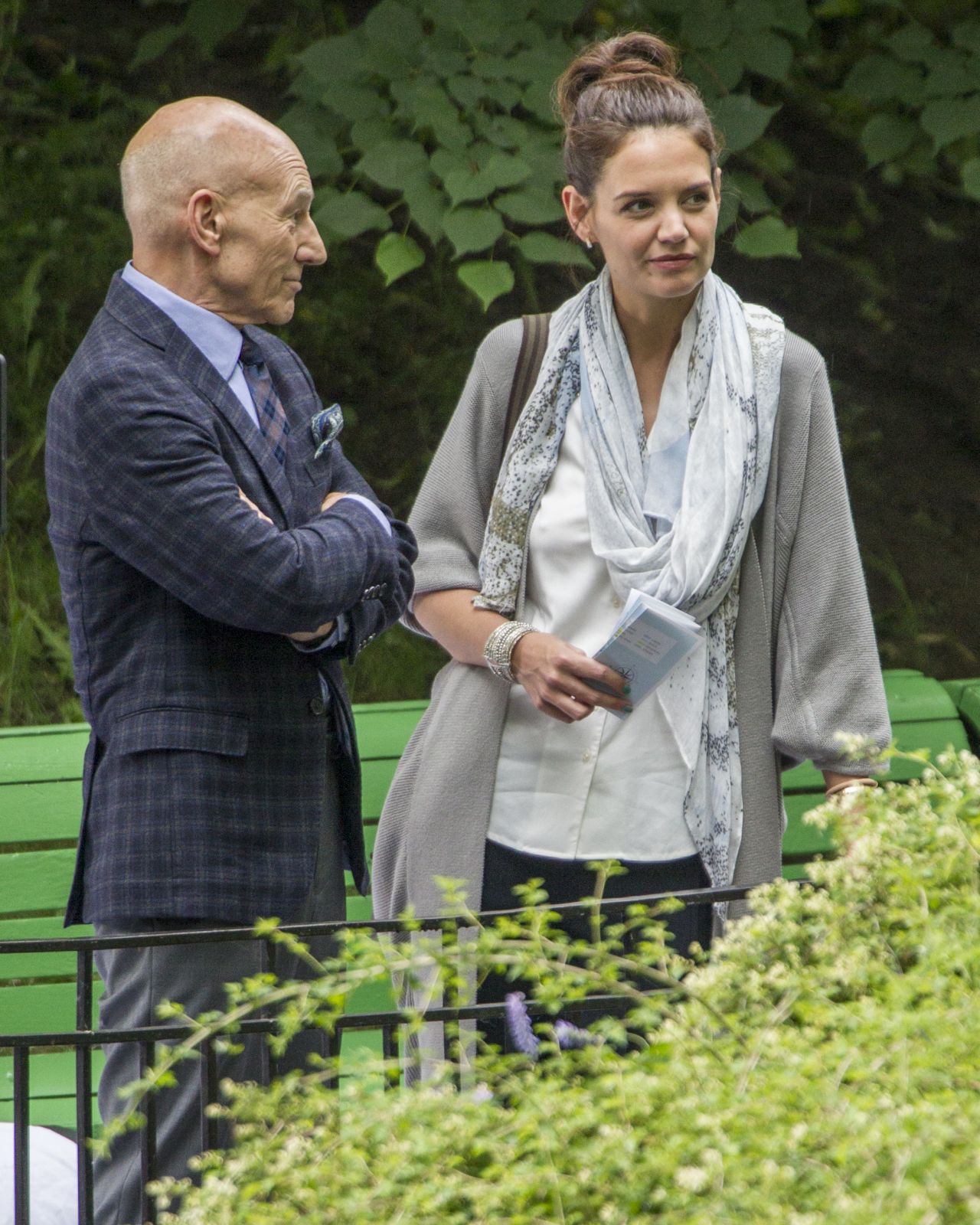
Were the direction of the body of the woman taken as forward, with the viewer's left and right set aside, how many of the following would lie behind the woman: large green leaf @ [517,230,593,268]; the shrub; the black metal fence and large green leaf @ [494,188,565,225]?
2

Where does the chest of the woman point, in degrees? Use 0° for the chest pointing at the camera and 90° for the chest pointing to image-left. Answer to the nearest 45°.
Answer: approximately 0°

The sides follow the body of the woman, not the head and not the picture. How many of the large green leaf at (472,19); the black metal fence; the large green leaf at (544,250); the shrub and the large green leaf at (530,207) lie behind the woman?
3

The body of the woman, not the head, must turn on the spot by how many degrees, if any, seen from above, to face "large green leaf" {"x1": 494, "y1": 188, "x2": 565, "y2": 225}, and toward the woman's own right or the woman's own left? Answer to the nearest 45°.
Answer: approximately 180°

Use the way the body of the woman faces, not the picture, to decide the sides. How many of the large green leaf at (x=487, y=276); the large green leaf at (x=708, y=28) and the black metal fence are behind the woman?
2

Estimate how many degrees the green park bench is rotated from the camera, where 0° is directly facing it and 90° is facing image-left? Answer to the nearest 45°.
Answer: approximately 0°

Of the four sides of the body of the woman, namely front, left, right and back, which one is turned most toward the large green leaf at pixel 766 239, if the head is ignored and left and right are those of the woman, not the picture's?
back

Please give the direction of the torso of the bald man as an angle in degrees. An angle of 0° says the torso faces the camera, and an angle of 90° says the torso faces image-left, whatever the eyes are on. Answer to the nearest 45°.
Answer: approximately 315°

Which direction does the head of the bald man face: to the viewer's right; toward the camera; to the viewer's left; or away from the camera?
to the viewer's right

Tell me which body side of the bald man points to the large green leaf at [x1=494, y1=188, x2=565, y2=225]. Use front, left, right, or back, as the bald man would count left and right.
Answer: left

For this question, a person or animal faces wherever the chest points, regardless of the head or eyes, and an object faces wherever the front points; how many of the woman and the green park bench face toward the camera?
2
